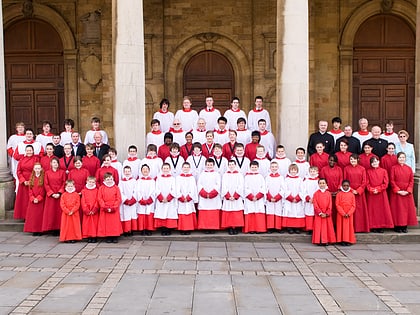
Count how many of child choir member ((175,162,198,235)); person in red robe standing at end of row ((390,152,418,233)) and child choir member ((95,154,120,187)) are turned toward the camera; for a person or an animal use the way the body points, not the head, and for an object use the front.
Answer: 3

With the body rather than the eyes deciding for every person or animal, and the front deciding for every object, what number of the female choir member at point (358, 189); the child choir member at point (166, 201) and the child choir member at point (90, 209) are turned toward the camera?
3

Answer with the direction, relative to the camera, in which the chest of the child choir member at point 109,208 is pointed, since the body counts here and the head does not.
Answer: toward the camera

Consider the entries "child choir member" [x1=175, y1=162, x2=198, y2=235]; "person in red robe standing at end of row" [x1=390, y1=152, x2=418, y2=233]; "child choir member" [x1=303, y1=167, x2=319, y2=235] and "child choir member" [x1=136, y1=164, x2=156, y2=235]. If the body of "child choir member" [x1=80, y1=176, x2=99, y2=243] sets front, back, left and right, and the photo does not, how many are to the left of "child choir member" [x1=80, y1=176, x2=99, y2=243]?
4

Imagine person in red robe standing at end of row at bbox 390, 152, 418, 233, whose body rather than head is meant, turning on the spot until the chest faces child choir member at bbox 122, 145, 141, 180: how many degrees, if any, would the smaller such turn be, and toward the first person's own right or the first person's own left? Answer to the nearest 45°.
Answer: approximately 90° to the first person's own right

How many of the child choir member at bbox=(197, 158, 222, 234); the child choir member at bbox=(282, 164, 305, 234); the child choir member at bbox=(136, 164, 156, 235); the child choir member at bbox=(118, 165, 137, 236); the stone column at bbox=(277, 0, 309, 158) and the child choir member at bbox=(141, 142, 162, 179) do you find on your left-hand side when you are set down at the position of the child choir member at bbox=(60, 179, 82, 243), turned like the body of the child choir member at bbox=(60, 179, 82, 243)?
6

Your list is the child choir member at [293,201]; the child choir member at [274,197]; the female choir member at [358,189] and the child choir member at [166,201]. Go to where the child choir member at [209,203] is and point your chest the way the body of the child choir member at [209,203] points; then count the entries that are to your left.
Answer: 3

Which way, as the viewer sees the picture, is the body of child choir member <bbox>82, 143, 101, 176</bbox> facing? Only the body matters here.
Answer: toward the camera

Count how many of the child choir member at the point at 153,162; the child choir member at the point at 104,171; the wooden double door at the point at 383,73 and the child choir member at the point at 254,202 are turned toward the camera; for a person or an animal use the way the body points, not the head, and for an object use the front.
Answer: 4

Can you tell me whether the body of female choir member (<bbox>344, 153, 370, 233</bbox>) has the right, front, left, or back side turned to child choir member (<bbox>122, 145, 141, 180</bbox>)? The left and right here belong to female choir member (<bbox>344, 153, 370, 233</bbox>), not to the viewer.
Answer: right

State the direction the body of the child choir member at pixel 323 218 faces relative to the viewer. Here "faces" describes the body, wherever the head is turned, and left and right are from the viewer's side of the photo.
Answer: facing the viewer

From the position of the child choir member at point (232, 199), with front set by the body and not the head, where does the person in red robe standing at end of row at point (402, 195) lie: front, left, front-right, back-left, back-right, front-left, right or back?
left

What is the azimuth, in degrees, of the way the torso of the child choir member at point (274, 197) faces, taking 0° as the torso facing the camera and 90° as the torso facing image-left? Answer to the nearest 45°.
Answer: approximately 0°

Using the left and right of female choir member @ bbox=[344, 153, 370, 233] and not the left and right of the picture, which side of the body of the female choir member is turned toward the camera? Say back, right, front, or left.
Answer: front
